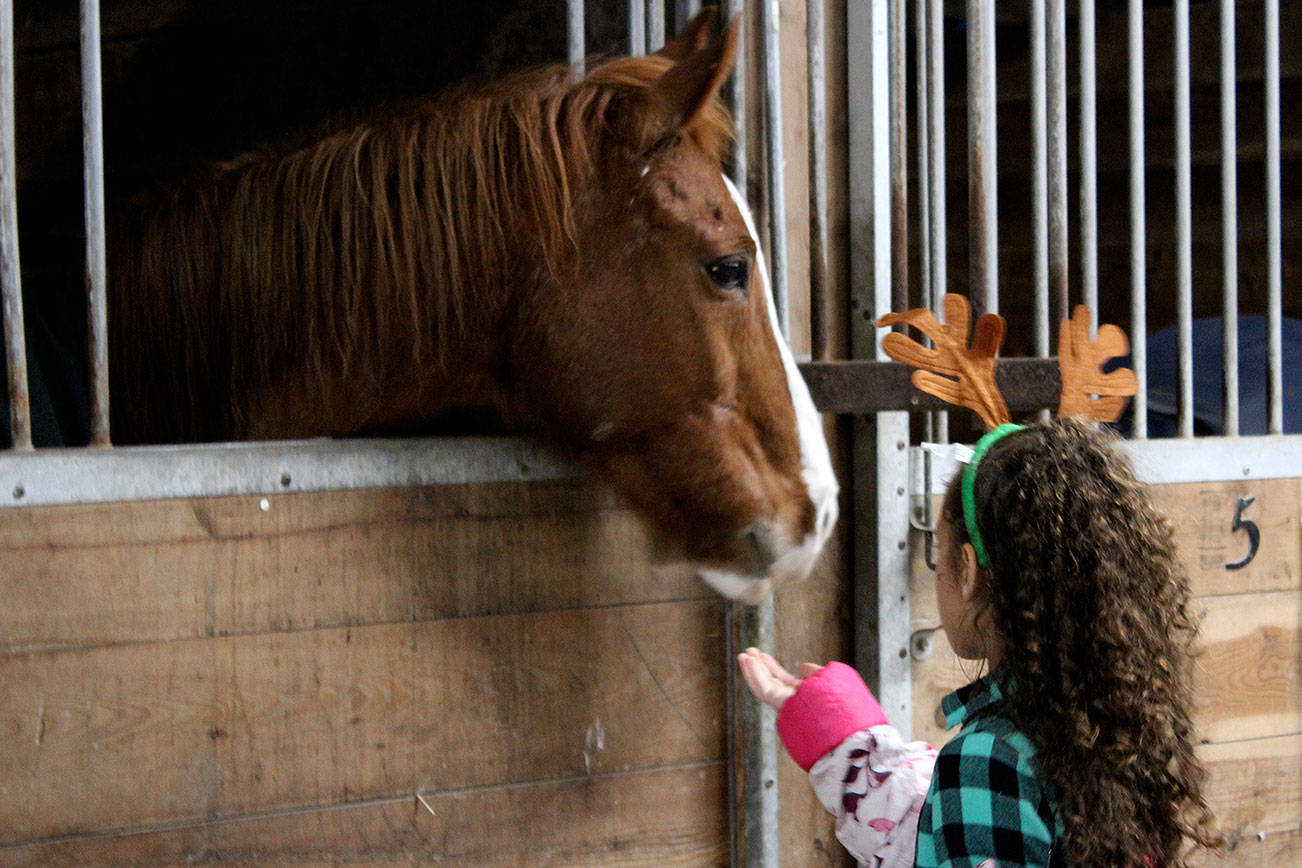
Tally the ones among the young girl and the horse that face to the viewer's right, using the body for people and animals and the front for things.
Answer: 1

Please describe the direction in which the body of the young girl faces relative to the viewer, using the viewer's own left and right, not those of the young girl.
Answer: facing away from the viewer and to the left of the viewer

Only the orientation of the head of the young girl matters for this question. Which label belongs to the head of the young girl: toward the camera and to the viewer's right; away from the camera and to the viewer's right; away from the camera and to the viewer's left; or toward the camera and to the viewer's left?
away from the camera and to the viewer's left

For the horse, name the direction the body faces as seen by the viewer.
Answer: to the viewer's right
